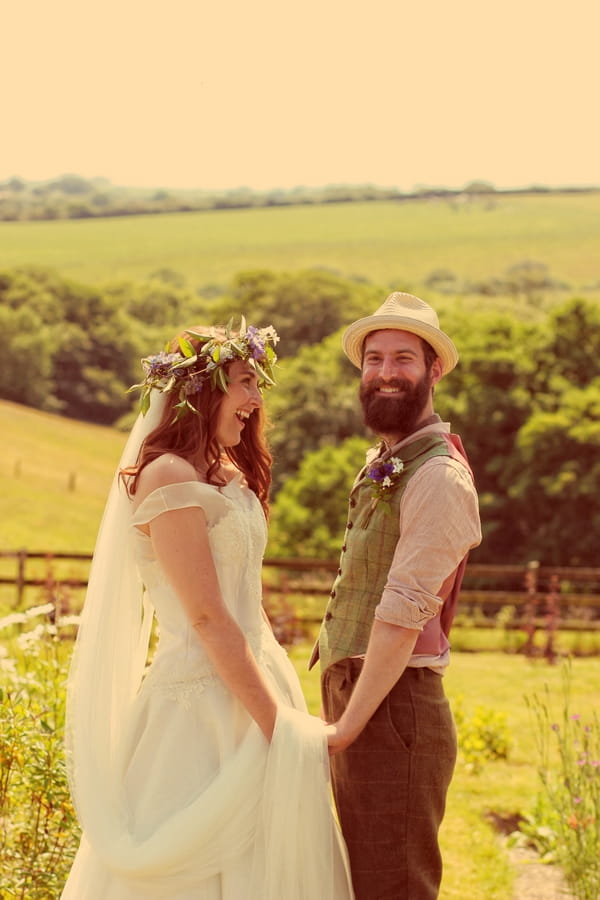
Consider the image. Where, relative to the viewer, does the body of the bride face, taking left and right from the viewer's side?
facing the viewer and to the right of the viewer

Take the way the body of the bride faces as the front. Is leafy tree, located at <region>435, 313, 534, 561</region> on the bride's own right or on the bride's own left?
on the bride's own left

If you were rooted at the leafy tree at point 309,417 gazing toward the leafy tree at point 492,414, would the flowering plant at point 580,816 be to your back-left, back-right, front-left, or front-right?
front-right

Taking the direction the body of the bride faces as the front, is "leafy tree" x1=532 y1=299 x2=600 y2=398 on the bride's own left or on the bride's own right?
on the bride's own left

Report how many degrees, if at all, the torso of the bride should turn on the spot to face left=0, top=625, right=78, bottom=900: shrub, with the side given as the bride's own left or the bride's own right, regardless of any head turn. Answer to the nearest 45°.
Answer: approximately 180°

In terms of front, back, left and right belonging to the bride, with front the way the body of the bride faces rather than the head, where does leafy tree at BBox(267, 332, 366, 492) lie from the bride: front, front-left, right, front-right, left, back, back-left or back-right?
back-left

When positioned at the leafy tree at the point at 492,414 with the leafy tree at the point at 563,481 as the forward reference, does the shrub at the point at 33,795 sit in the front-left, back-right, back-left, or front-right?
front-right

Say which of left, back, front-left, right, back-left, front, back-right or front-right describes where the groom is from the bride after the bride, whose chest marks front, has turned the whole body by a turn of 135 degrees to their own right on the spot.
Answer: back
